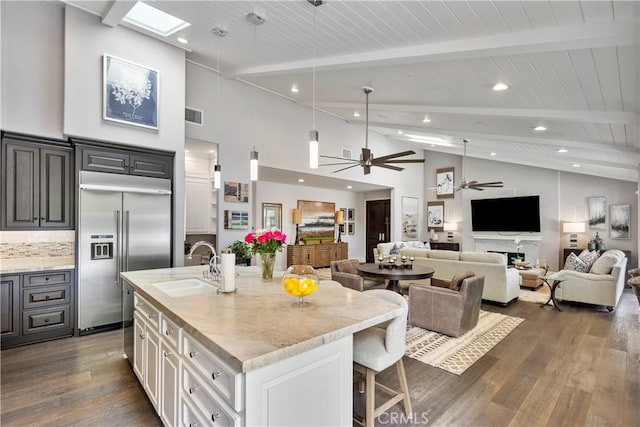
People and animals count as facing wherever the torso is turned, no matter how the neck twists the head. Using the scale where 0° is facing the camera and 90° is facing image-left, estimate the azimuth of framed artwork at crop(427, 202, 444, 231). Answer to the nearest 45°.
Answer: approximately 0°

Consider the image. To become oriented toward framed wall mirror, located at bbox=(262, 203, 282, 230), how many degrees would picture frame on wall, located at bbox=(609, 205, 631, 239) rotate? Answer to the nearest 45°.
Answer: approximately 45° to its right

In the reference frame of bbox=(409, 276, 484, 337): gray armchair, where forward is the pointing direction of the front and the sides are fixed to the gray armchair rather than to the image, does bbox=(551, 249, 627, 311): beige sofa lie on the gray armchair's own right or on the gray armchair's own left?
on the gray armchair's own right

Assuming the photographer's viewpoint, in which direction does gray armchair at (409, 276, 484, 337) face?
facing away from the viewer and to the left of the viewer

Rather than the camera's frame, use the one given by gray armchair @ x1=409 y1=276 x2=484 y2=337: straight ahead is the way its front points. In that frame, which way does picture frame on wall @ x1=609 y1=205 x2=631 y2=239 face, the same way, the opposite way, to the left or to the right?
to the left

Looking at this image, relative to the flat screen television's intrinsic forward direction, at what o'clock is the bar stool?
The bar stool is roughly at 12 o'clock from the flat screen television.

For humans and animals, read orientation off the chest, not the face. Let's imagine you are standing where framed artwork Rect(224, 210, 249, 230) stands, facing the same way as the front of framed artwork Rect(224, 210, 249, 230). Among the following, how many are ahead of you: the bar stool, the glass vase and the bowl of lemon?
3
